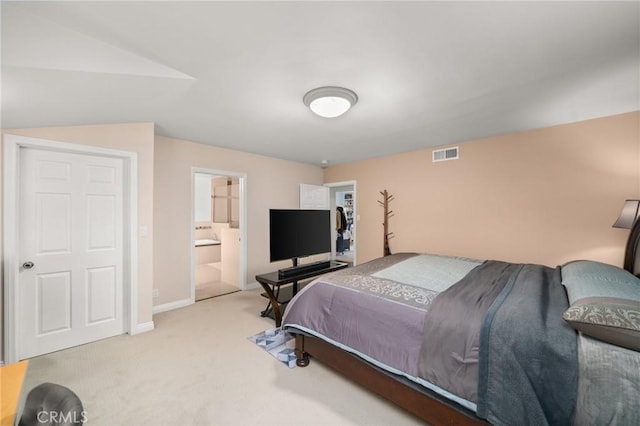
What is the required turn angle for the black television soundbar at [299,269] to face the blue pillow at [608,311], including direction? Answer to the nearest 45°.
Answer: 0° — it already faces it

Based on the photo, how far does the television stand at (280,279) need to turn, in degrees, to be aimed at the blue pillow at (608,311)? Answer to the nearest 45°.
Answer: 0° — it already faces it

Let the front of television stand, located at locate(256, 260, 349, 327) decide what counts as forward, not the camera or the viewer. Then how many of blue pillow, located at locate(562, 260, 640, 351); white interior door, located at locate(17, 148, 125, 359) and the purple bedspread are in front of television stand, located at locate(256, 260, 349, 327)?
2

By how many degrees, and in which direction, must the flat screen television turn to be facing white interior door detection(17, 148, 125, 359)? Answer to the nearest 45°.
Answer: approximately 135° to its right

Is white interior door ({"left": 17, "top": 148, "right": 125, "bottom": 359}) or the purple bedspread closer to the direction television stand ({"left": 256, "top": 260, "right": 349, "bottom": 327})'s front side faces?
the purple bedspread

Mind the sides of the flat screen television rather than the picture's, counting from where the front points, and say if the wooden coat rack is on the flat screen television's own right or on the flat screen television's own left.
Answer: on the flat screen television's own left

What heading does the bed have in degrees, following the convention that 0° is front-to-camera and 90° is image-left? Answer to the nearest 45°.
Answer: approximately 135°
